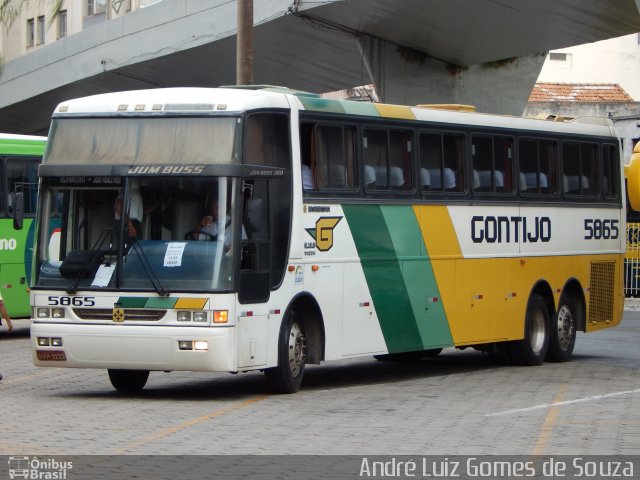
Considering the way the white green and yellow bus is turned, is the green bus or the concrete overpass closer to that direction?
the green bus

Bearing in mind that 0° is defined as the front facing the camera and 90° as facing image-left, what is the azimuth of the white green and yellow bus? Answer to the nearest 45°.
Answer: approximately 45°

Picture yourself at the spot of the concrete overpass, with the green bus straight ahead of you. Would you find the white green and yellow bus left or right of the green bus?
left

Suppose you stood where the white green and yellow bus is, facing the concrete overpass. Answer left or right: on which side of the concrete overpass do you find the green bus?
left

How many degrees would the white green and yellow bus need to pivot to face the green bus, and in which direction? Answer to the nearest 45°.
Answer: approximately 90° to its right
